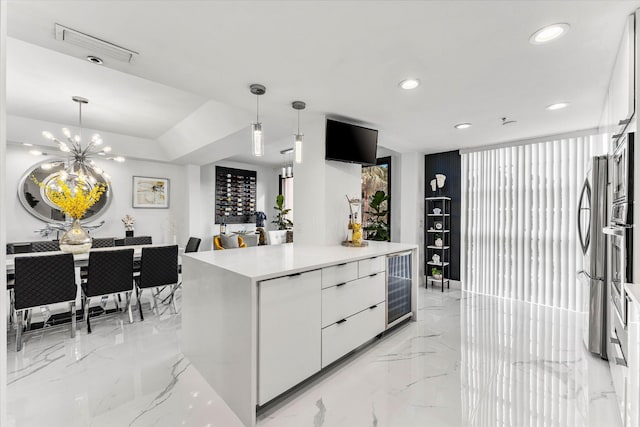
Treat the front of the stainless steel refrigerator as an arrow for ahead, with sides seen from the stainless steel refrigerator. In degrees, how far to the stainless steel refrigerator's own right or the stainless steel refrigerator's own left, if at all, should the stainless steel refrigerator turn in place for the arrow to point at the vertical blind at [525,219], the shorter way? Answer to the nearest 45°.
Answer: approximately 45° to the stainless steel refrigerator's own right

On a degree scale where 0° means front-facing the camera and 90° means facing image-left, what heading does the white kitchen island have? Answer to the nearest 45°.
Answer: approximately 315°

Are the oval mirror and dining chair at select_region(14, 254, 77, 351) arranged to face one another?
yes

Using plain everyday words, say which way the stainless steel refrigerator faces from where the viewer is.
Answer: facing to the left of the viewer

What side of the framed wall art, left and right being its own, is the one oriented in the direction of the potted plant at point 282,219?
left

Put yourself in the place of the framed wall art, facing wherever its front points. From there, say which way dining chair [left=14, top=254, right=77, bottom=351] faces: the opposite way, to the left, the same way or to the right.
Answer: the opposite way

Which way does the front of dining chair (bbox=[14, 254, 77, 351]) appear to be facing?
away from the camera
